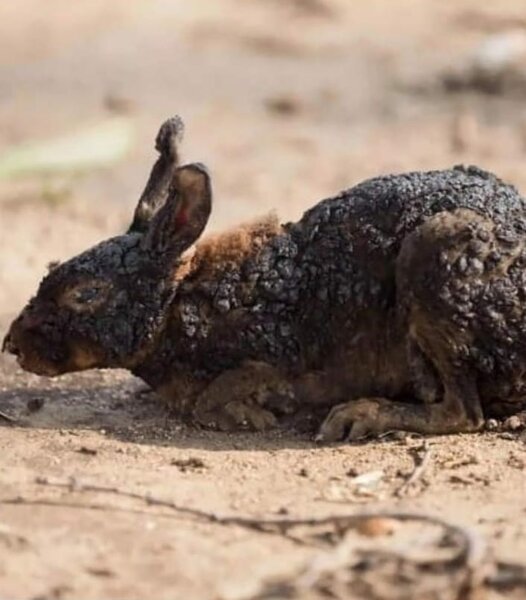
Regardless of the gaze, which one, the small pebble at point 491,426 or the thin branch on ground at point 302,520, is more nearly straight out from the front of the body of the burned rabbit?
the thin branch on ground

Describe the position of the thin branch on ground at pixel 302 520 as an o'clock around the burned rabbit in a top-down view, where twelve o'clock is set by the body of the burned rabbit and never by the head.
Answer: The thin branch on ground is roughly at 9 o'clock from the burned rabbit.

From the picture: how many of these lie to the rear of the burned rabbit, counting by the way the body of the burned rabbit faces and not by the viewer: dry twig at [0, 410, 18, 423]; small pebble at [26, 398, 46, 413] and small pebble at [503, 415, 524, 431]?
1

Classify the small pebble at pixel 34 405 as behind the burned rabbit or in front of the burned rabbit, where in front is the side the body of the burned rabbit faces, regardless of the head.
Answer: in front

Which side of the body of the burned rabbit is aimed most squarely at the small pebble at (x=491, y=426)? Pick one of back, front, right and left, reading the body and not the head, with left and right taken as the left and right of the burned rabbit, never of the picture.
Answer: back

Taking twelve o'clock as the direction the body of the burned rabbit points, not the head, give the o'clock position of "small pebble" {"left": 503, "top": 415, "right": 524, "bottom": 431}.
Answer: The small pebble is roughly at 6 o'clock from the burned rabbit.

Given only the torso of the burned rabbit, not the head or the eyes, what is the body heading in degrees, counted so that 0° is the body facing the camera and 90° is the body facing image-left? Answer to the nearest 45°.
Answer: approximately 90°

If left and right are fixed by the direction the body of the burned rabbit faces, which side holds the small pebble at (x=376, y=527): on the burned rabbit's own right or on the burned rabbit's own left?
on the burned rabbit's own left

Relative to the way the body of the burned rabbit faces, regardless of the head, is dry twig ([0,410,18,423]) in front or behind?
in front
